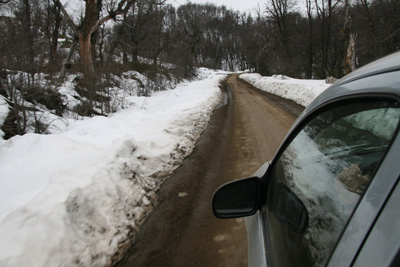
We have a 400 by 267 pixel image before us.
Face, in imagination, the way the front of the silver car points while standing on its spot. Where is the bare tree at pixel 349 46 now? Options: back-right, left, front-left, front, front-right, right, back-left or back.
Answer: front-right

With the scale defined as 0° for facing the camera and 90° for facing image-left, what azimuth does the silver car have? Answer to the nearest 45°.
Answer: approximately 135°
